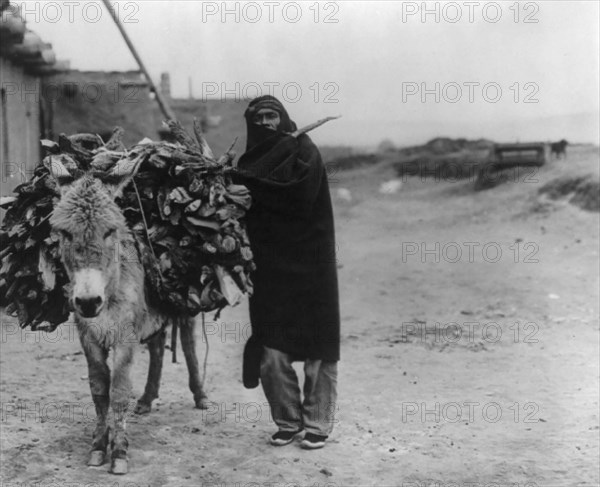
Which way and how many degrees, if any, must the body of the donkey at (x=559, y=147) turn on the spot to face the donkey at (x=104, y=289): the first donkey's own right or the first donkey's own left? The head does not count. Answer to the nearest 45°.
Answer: approximately 90° to the first donkey's own right

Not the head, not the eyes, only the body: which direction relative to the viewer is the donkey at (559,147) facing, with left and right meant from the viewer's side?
facing to the right of the viewer

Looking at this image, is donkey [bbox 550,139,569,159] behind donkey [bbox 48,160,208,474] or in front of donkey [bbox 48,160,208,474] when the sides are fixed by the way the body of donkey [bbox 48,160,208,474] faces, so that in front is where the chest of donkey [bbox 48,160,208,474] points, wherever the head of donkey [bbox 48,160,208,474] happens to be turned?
behind

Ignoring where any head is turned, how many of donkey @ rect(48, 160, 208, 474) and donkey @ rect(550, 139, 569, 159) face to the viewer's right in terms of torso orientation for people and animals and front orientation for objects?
1

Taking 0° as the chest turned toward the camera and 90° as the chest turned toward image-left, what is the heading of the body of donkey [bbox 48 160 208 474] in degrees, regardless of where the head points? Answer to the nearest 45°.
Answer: approximately 45°

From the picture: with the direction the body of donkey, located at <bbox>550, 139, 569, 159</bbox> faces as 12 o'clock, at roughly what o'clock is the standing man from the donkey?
The standing man is roughly at 3 o'clock from the donkey.

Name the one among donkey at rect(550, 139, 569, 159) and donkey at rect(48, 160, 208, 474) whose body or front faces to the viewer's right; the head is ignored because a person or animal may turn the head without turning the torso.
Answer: donkey at rect(550, 139, 569, 159)

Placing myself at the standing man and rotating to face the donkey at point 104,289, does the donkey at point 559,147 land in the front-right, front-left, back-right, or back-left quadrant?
back-right

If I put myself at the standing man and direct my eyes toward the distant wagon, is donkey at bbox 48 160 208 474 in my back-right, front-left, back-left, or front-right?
back-left
